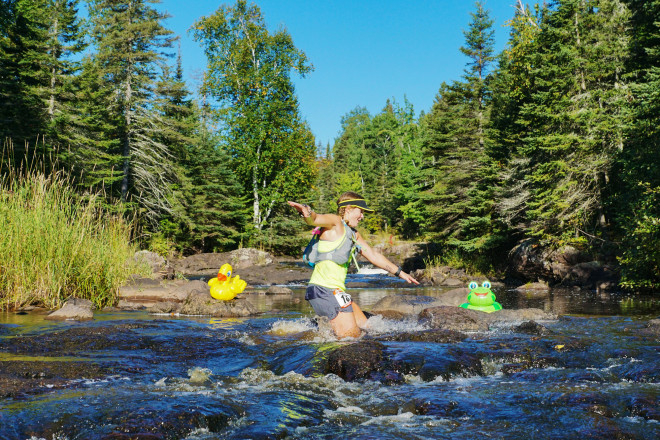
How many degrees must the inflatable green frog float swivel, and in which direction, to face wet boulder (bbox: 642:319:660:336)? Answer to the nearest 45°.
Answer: approximately 45° to its left

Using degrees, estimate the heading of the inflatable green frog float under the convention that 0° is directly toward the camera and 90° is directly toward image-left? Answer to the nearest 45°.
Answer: approximately 0°

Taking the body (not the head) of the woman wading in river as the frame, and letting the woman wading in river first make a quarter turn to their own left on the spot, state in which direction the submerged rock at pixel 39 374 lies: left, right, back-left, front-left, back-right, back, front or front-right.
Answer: back-left

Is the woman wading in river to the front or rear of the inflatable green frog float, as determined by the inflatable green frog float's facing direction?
to the front

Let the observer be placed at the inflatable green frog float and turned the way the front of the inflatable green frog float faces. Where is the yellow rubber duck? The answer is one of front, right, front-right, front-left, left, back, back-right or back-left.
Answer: right

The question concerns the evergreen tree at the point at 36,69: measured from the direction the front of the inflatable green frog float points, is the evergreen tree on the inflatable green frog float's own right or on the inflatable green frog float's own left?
on the inflatable green frog float's own right

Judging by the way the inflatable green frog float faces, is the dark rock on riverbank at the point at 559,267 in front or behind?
behind

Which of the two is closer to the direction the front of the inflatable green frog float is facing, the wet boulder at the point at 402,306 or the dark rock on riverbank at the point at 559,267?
the wet boulder

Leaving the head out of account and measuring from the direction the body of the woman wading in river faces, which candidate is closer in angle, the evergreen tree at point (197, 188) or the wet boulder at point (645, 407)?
the wet boulder

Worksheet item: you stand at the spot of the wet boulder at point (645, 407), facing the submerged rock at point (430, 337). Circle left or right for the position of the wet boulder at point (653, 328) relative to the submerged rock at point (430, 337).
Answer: right
